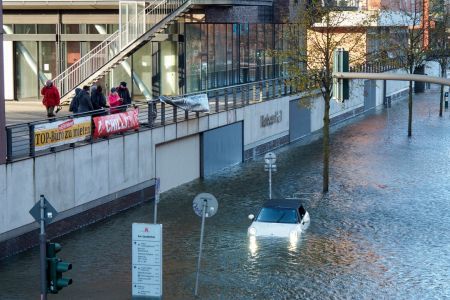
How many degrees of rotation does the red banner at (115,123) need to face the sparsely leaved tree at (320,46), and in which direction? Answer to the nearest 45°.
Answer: approximately 90° to its left

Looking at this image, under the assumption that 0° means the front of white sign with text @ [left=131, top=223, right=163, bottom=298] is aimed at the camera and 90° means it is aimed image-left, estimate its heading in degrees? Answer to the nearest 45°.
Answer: approximately 0°

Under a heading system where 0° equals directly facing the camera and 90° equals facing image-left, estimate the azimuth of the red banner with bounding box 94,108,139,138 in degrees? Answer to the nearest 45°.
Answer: approximately 315°

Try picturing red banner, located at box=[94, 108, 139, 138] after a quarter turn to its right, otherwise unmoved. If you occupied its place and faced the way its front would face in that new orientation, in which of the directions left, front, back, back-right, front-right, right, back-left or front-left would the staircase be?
back-right

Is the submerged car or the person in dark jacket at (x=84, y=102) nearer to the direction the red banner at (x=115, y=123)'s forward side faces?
the submerged car

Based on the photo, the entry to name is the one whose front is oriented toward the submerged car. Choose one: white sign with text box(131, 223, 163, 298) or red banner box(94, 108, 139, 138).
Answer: the red banner

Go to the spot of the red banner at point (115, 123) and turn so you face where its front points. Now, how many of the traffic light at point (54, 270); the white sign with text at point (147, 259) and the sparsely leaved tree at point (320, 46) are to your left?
1

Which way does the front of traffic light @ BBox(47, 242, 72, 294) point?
to the viewer's right

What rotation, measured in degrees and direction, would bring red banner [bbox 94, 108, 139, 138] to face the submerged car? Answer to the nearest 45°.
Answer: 0° — it already faces it

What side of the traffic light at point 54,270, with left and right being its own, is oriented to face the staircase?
left

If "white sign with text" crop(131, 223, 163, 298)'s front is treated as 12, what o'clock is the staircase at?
The staircase is roughly at 6 o'clock from the white sign with text.
